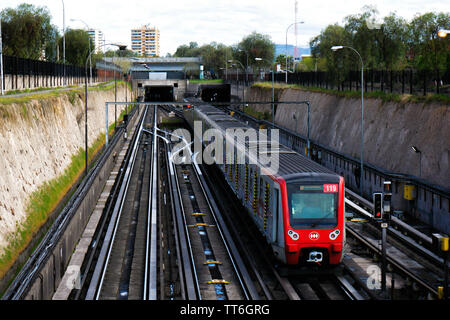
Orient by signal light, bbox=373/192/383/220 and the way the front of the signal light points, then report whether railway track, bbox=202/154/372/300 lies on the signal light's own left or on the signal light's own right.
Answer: on the signal light's own right

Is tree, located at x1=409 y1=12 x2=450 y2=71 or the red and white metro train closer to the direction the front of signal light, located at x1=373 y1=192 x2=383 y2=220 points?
the red and white metro train

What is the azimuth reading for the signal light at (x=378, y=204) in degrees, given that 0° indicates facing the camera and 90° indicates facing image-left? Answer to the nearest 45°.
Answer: approximately 0°

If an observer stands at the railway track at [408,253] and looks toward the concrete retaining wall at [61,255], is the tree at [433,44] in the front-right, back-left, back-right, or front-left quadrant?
back-right

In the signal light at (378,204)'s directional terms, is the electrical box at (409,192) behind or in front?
behind

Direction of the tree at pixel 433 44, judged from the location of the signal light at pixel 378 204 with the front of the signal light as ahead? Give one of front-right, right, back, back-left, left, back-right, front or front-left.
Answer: back

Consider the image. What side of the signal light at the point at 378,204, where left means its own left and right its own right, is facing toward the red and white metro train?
right

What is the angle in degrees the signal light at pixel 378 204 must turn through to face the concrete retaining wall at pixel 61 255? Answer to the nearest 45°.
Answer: approximately 90° to its right
